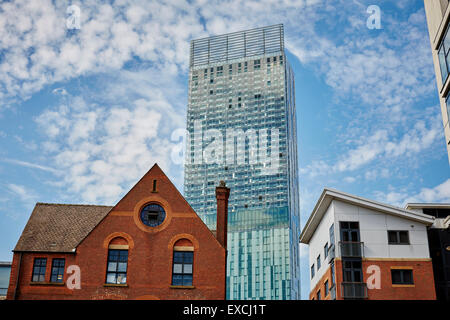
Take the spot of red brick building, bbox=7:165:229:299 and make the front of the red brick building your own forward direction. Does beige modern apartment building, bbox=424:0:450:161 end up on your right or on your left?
on your left

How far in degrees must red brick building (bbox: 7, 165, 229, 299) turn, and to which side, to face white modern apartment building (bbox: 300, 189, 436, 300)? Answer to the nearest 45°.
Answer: approximately 90° to its left

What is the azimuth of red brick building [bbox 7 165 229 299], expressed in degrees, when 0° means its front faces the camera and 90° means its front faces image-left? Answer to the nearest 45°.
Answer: approximately 0°
